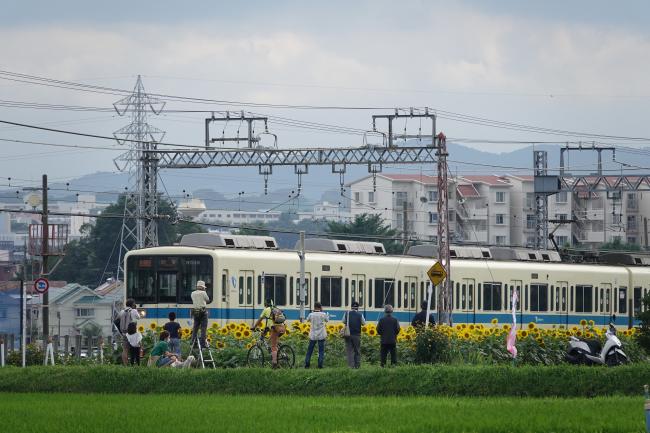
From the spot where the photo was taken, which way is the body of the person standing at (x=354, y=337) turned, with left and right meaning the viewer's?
facing away from the viewer

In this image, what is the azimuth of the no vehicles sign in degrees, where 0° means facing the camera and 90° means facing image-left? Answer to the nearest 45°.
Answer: approximately 0°

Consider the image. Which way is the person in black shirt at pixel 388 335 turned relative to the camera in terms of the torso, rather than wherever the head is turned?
away from the camera

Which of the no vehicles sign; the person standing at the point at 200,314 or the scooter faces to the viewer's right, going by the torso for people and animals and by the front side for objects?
the scooter

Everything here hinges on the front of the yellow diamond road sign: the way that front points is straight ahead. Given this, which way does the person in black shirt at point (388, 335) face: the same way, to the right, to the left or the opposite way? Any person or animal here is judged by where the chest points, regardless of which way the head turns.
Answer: the opposite way

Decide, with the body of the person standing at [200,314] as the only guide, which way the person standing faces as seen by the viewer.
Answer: away from the camera

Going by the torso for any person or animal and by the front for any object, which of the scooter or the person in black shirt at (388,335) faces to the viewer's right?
the scooter

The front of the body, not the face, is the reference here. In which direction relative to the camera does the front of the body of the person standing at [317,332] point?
away from the camera

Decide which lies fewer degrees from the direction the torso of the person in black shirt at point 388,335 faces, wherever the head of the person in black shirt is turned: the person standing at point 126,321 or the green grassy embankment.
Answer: the person standing

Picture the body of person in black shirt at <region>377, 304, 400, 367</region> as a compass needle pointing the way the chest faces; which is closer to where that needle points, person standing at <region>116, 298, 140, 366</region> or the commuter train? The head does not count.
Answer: the commuter train

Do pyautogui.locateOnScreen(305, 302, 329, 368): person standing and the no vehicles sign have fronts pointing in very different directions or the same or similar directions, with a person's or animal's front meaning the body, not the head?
very different directions
